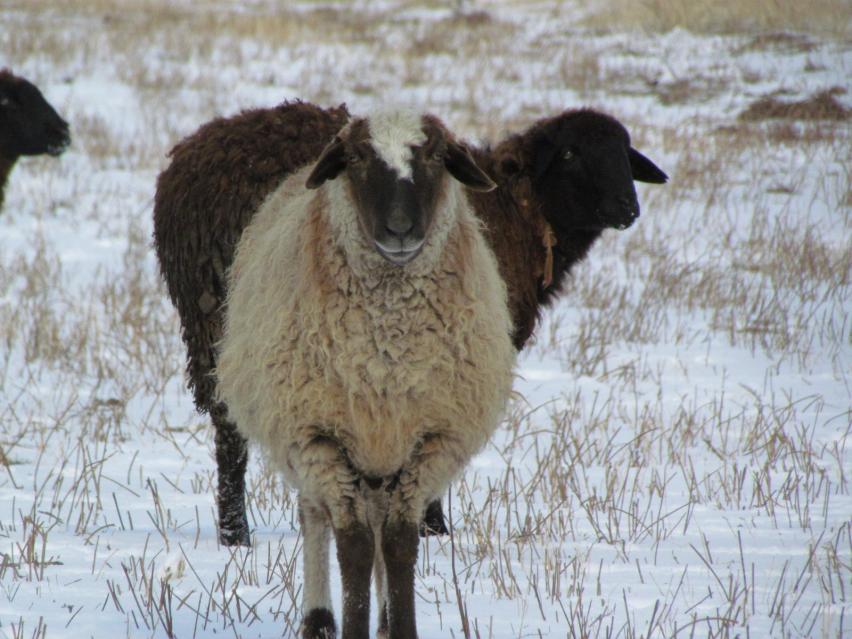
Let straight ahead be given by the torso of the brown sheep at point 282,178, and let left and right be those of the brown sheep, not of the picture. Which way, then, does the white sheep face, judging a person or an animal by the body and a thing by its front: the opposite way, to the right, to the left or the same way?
to the right

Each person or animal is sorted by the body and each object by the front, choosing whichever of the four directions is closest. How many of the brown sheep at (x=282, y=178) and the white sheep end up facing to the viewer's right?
1

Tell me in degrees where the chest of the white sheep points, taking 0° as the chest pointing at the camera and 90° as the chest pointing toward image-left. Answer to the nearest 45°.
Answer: approximately 0°

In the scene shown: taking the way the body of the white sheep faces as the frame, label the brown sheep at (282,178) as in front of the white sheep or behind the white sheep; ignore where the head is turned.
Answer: behind

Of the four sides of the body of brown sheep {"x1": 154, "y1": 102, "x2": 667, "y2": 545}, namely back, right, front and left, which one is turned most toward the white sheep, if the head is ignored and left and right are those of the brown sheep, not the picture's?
right

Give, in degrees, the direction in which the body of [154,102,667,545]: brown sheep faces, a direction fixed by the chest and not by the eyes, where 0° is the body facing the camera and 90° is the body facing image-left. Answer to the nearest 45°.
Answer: approximately 270°
